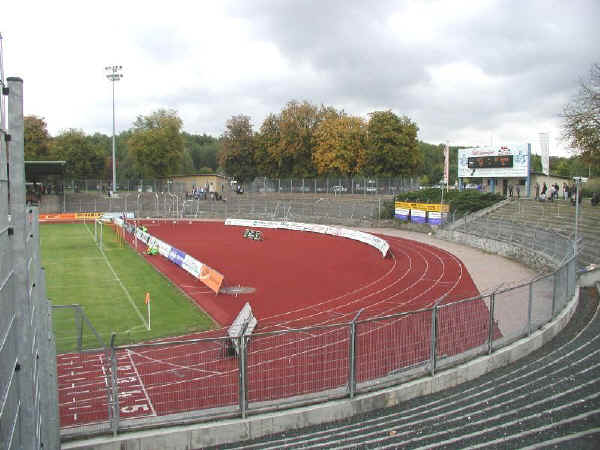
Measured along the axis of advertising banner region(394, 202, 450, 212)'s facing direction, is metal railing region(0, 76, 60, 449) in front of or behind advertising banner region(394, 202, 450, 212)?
in front

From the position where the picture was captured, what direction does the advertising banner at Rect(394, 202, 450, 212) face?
facing the viewer and to the left of the viewer

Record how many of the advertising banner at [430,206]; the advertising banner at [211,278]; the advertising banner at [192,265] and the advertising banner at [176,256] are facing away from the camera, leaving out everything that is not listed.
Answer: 0

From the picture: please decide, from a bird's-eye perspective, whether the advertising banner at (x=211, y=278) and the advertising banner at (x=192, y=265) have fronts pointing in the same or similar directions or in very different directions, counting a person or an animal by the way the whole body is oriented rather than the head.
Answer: same or similar directions
